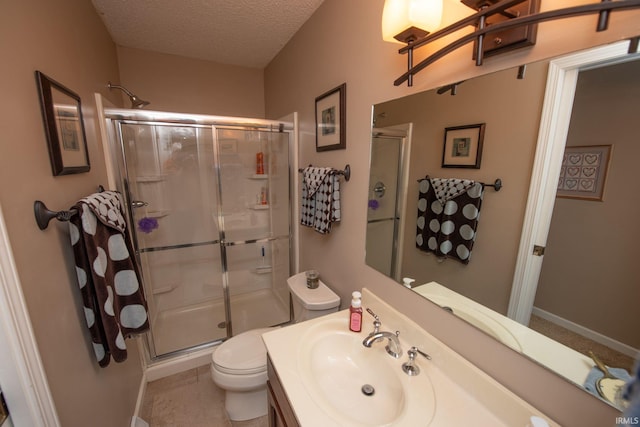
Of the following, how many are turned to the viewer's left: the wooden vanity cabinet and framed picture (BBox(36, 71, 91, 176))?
1

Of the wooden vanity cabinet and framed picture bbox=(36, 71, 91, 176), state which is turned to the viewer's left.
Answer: the wooden vanity cabinet

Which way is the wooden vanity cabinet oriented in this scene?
to the viewer's left

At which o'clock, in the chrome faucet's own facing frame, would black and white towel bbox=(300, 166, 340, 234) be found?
The black and white towel is roughly at 3 o'clock from the chrome faucet.

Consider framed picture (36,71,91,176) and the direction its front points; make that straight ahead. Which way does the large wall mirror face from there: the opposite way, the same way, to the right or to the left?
the opposite way

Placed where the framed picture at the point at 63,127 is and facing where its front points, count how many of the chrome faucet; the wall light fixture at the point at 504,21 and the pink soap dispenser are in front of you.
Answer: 3
